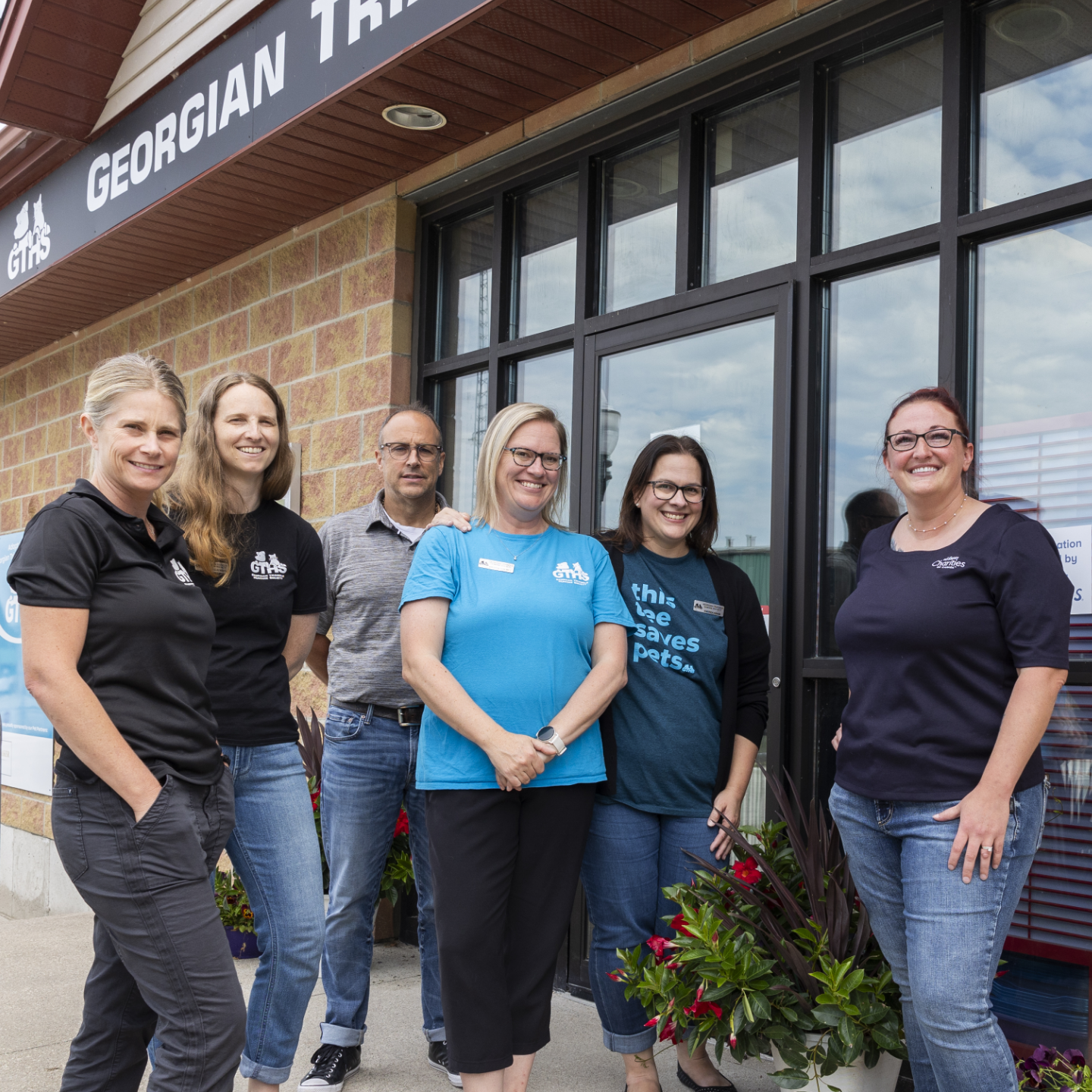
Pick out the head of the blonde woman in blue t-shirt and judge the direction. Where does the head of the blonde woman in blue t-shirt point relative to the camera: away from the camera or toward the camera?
toward the camera

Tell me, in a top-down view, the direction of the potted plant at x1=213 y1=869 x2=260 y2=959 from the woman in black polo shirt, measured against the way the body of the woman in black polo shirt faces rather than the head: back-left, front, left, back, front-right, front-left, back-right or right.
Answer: back-left

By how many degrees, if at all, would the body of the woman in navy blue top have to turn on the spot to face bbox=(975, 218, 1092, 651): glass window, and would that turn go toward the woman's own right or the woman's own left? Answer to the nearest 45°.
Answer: approximately 135° to the woman's own right

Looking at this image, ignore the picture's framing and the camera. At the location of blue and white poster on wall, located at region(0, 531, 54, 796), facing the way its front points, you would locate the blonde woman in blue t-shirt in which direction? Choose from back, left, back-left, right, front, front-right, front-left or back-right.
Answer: front-left

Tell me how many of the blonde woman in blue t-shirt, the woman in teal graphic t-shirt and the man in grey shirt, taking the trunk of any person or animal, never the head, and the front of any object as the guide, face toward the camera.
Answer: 3

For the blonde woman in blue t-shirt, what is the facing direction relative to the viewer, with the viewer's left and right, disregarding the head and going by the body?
facing the viewer

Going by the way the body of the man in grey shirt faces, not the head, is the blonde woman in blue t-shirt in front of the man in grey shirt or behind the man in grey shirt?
in front

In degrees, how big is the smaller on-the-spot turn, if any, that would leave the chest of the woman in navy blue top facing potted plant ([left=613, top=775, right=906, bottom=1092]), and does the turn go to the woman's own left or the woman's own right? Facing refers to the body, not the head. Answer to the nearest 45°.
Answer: approximately 90° to the woman's own right

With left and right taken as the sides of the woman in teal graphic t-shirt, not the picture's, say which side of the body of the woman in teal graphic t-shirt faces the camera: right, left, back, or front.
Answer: front

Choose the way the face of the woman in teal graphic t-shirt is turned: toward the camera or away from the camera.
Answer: toward the camera
